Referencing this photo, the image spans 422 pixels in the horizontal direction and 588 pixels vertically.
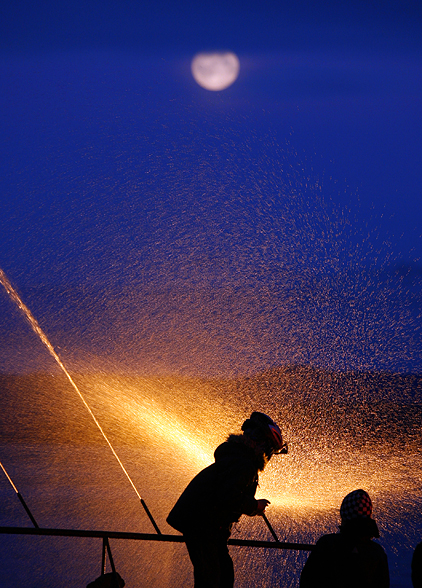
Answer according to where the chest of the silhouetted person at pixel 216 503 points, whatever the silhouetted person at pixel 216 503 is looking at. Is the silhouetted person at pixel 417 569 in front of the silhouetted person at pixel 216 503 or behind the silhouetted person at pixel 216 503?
in front

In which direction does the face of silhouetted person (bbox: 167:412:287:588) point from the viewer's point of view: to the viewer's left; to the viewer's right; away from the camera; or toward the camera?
to the viewer's right

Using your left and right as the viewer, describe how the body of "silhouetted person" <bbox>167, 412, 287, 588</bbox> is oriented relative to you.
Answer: facing to the right of the viewer
